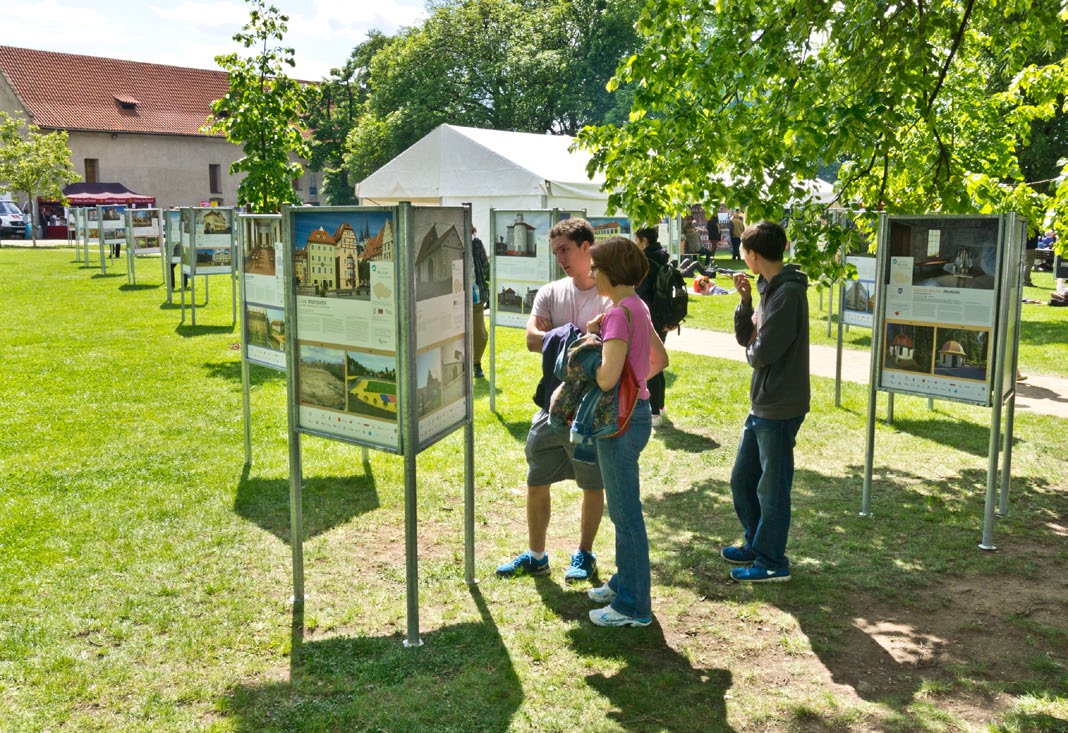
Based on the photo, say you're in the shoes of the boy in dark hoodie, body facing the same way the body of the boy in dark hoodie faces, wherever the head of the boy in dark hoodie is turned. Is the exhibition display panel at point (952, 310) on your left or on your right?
on your right

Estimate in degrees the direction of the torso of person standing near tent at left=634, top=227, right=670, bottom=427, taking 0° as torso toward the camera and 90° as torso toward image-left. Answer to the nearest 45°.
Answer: approximately 90°

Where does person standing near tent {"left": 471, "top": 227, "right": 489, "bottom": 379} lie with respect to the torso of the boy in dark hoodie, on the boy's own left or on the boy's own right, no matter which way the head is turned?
on the boy's own right

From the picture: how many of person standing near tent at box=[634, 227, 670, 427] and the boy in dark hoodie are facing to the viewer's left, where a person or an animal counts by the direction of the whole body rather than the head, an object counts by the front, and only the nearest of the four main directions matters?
2

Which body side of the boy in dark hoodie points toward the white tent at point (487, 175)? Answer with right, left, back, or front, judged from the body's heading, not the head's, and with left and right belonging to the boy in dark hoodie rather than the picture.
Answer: right

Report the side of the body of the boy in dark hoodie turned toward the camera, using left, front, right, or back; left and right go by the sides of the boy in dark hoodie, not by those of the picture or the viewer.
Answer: left

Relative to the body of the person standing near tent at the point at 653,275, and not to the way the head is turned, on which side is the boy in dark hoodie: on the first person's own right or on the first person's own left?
on the first person's own left

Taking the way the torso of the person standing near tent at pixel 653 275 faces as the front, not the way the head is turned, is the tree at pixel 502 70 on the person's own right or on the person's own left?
on the person's own right
